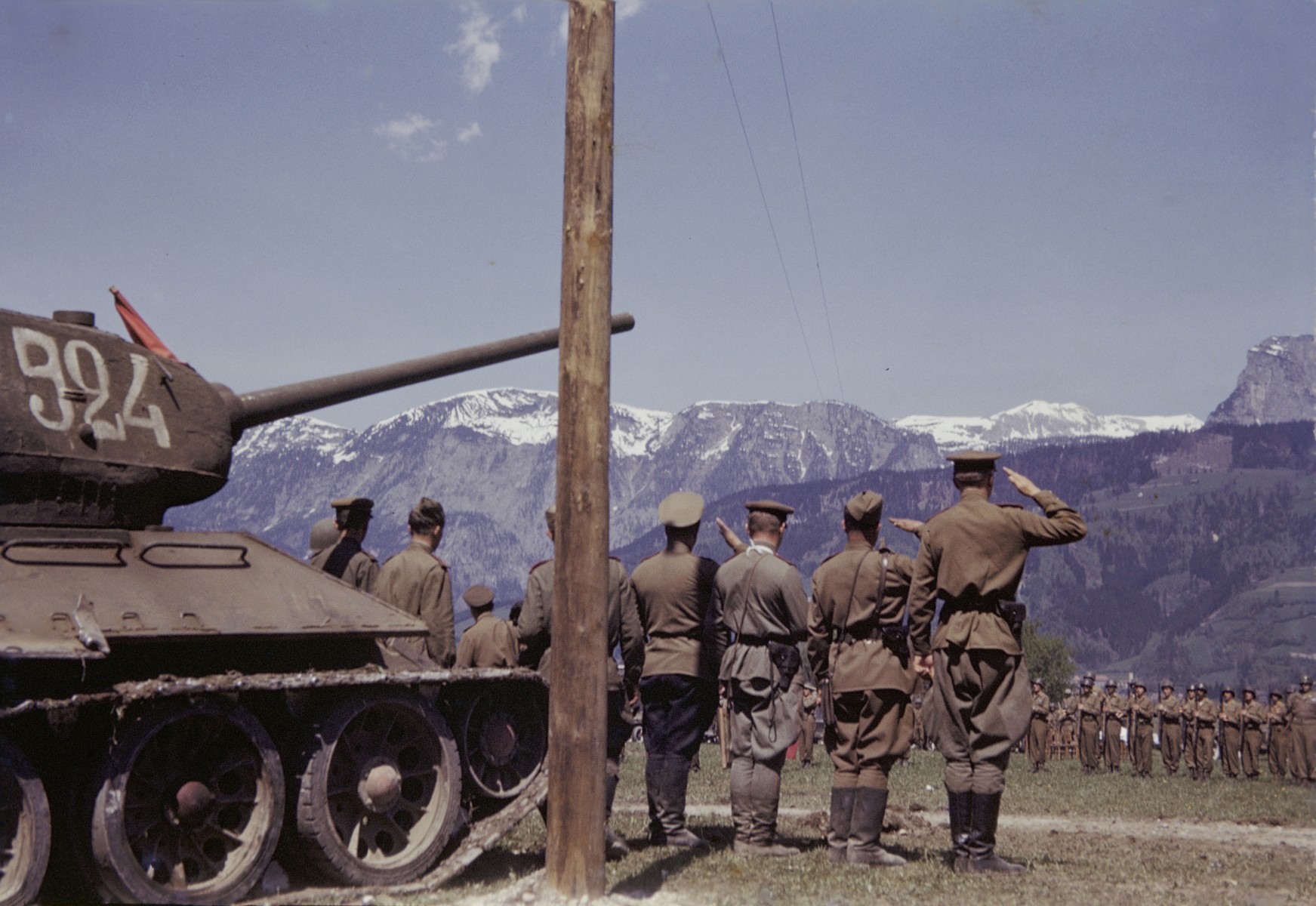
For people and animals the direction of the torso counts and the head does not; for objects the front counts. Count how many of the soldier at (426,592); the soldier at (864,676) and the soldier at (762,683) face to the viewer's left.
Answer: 0

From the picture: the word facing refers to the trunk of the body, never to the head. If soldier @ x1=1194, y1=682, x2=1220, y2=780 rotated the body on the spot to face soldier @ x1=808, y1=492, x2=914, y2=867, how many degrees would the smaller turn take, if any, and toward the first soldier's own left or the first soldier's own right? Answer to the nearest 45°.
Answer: approximately 45° to the first soldier's own left

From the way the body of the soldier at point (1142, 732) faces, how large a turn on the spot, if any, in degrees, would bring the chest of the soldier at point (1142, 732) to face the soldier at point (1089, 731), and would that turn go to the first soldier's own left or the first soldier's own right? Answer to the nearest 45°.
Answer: approximately 90° to the first soldier's own right

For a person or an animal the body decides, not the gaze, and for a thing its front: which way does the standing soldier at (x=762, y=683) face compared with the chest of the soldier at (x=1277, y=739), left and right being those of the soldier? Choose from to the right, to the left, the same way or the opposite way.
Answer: the opposite way

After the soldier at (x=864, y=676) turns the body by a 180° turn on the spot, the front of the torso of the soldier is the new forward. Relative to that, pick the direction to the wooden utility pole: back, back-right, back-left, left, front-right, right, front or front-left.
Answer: front

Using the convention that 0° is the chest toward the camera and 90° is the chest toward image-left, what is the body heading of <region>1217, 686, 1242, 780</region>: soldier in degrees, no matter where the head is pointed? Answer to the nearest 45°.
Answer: approximately 45°

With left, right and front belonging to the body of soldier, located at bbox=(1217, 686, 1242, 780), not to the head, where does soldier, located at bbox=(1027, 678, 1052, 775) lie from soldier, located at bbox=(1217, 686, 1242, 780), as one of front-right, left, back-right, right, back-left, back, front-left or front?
front-right

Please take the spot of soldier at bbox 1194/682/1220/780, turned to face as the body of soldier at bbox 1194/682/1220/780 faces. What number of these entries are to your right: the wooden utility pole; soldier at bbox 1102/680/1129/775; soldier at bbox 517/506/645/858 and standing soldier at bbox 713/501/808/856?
1

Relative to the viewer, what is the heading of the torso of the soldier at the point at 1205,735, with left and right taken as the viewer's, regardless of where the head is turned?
facing the viewer and to the left of the viewer

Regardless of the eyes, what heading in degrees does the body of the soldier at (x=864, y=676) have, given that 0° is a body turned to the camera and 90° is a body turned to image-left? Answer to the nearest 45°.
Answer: approximately 225°

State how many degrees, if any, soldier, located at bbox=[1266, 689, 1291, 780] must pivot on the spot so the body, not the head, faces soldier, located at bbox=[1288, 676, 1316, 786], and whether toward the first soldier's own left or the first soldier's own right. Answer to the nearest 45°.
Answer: approximately 90° to the first soldier's own left

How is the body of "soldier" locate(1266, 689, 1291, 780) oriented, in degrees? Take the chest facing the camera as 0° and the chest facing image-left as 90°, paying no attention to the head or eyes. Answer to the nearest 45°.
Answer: approximately 45°

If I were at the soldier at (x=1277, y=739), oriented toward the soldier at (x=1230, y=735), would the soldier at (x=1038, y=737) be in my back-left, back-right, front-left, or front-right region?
front-right

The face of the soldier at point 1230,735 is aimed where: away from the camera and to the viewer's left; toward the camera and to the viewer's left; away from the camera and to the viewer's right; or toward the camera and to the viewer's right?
toward the camera and to the viewer's left

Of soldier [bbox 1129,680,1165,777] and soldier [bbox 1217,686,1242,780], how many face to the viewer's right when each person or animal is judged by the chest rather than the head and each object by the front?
0
